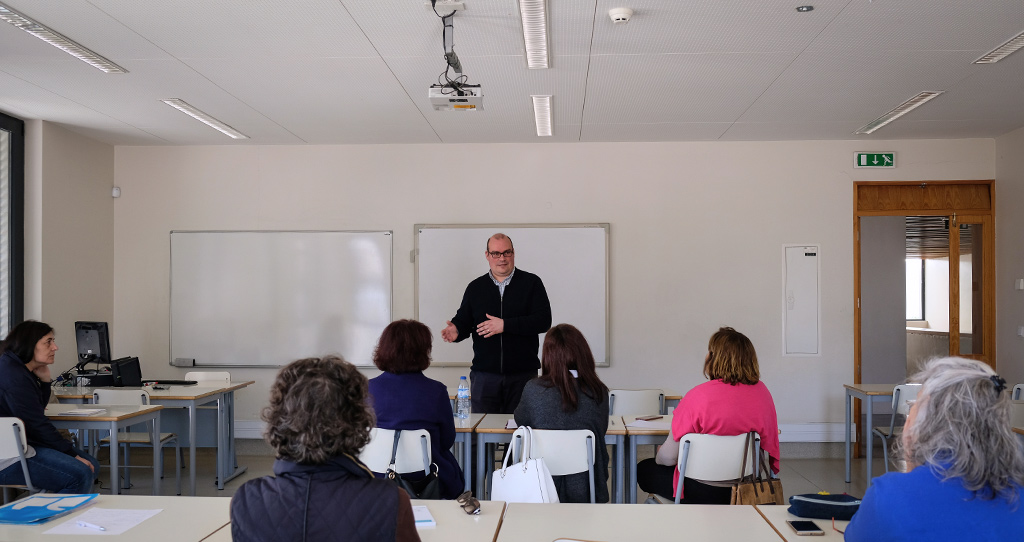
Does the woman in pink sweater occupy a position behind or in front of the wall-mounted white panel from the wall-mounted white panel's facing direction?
in front

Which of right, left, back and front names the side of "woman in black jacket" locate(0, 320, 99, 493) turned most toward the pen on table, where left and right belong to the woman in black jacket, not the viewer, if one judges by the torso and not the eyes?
right

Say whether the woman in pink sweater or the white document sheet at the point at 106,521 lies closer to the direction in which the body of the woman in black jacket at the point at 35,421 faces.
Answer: the woman in pink sweater

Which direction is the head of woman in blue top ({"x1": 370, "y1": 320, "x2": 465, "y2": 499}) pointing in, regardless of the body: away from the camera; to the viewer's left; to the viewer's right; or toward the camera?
away from the camera

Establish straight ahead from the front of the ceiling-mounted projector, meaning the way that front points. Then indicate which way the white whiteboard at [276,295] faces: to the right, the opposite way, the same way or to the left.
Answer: the opposite way

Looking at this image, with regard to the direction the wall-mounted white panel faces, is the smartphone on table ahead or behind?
ahead

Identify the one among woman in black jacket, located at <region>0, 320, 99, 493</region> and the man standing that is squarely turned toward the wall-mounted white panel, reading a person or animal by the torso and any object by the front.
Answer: the woman in black jacket

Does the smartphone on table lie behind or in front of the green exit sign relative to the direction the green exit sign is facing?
in front

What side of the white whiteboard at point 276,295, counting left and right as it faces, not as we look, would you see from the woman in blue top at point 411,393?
front

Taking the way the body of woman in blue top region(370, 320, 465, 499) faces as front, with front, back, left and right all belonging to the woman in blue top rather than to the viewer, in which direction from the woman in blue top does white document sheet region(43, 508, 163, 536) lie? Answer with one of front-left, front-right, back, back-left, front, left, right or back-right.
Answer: back-left

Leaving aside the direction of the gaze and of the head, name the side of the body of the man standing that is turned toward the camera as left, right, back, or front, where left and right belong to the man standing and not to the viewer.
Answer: front

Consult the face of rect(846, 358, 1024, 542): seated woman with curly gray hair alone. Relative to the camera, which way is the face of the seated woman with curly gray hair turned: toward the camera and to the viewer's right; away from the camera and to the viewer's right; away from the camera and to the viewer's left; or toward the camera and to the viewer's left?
away from the camera and to the viewer's left

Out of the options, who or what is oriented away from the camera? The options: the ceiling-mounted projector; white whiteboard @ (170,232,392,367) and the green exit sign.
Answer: the ceiling-mounted projector

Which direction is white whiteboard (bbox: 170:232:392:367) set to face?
toward the camera

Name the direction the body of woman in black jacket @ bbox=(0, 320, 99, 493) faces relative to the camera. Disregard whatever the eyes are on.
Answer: to the viewer's right

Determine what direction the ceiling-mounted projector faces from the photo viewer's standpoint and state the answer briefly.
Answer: facing away from the viewer

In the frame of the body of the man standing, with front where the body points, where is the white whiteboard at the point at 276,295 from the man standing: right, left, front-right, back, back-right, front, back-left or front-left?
back-right

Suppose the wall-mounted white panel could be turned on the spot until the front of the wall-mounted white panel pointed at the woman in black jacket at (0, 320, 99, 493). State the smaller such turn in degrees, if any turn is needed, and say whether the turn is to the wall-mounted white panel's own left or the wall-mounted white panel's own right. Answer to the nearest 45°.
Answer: approximately 45° to the wall-mounted white panel's own right

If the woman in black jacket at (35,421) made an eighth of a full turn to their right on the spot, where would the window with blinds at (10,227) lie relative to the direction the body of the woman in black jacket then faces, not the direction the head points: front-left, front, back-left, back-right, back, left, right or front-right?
back-left
